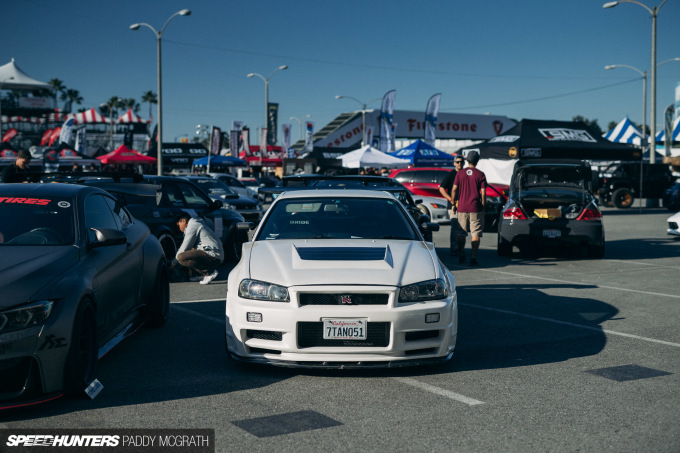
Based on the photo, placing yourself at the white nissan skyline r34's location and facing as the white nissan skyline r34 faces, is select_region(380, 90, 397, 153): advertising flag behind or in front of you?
behind

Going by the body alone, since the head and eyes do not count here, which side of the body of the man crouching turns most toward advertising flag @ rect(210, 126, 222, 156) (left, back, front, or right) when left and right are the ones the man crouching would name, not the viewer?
right

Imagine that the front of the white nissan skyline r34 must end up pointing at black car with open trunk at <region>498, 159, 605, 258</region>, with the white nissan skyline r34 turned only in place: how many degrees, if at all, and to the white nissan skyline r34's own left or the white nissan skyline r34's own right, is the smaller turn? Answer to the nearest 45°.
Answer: approximately 135° to the white nissan skyline r34's own left

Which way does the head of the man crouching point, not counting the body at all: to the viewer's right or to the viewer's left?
to the viewer's left

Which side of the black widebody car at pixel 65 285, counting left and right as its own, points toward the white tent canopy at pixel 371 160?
back

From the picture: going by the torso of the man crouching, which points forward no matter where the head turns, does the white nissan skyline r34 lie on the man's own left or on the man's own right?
on the man's own left

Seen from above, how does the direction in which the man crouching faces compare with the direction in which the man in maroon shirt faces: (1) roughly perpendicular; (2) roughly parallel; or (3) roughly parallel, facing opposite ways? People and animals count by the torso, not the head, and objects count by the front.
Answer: roughly perpendicular

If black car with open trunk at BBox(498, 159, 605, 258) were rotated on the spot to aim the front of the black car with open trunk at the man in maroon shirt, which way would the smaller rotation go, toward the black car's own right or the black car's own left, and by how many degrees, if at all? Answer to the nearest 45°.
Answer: approximately 135° to the black car's own left

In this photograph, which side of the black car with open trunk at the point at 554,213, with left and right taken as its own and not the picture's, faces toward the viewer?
back

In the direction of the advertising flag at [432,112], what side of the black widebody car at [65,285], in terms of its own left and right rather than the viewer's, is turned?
back

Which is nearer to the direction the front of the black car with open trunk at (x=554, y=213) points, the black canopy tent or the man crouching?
the black canopy tent

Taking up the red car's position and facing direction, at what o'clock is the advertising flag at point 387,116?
The advertising flag is roughly at 7 o'clock from the red car.

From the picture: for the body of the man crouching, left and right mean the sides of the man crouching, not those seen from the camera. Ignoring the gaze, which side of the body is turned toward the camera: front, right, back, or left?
left
